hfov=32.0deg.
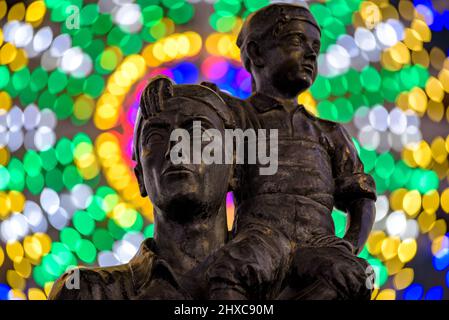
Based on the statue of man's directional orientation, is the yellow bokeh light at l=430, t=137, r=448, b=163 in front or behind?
behind

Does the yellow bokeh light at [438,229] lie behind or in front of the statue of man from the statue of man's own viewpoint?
behind

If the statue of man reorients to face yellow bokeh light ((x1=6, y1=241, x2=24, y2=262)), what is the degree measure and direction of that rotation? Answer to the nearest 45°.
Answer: approximately 180°

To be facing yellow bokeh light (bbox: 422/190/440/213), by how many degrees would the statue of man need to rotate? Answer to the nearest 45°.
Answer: approximately 135° to its left

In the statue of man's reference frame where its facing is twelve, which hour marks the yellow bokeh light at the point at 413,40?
The yellow bokeh light is roughly at 7 o'clock from the statue of man.

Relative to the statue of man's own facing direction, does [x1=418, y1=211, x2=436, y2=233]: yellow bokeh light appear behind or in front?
behind

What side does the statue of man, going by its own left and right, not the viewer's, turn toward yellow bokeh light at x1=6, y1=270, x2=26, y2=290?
back

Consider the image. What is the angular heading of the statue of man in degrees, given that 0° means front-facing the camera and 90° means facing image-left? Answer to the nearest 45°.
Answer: approximately 0°

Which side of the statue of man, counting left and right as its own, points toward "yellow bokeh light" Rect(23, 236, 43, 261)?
back
